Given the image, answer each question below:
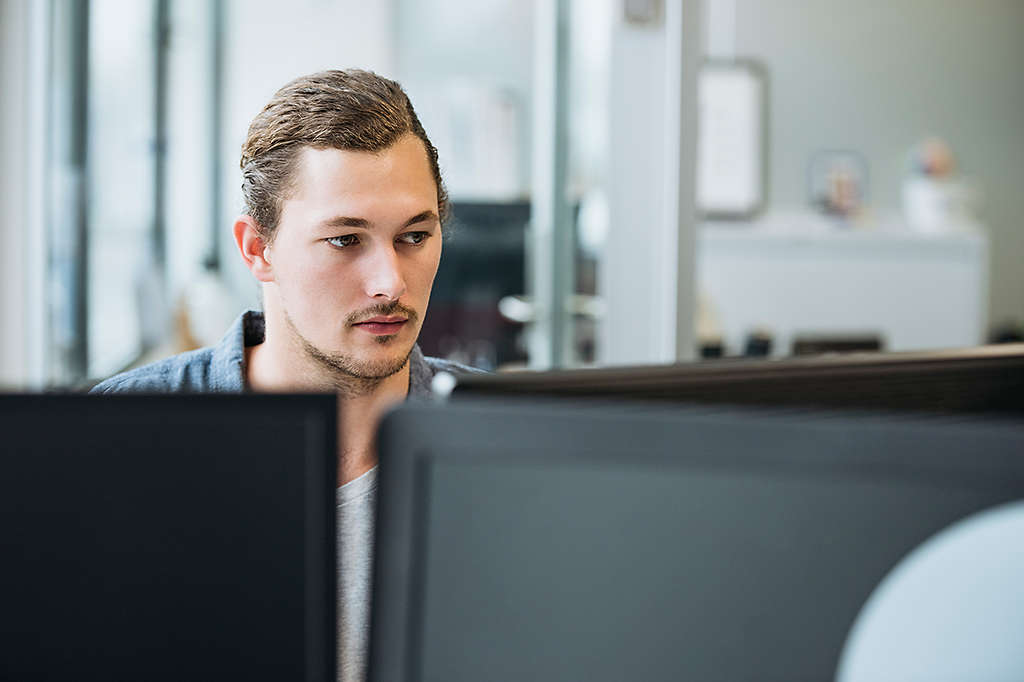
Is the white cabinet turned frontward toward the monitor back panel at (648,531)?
yes

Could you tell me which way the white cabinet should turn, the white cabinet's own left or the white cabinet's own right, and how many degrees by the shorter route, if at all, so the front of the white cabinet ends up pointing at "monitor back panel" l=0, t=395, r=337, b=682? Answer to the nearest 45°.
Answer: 0° — it already faces it

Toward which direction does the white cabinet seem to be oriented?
toward the camera

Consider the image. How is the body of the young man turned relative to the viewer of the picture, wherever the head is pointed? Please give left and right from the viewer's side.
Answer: facing the viewer and to the right of the viewer

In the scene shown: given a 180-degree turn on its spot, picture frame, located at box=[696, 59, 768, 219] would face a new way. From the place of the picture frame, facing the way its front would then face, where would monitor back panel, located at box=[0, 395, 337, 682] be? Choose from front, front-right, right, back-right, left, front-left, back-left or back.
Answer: back

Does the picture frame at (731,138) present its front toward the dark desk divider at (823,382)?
yes

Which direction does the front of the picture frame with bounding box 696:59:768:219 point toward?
toward the camera
